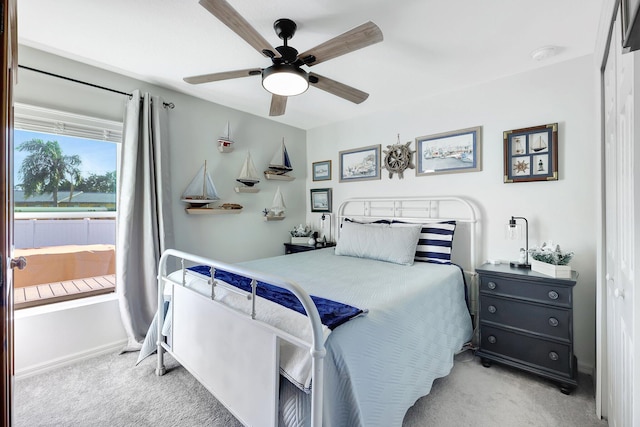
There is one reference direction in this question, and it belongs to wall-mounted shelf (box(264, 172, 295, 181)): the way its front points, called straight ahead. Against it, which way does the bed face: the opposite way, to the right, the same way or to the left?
to the right

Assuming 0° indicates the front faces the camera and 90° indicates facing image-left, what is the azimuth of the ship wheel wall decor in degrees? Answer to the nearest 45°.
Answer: approximately 45°

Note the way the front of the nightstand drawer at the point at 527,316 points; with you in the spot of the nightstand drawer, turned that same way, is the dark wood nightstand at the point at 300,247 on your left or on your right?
on your right

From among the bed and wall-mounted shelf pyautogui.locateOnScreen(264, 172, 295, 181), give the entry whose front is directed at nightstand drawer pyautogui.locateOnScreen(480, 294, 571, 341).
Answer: the wall-mounted shelf

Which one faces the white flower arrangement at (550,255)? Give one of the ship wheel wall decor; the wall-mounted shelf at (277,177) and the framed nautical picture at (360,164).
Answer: the wall-mounted shelf

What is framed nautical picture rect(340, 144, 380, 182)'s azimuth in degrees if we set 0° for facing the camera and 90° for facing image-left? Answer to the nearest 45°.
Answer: approximately 45°

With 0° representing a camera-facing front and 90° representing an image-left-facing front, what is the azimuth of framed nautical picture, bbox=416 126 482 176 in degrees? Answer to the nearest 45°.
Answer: approximately 45°

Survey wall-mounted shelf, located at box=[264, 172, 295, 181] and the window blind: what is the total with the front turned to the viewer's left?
0

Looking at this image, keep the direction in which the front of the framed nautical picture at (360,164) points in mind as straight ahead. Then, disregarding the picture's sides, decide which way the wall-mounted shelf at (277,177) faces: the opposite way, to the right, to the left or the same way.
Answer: to the left
